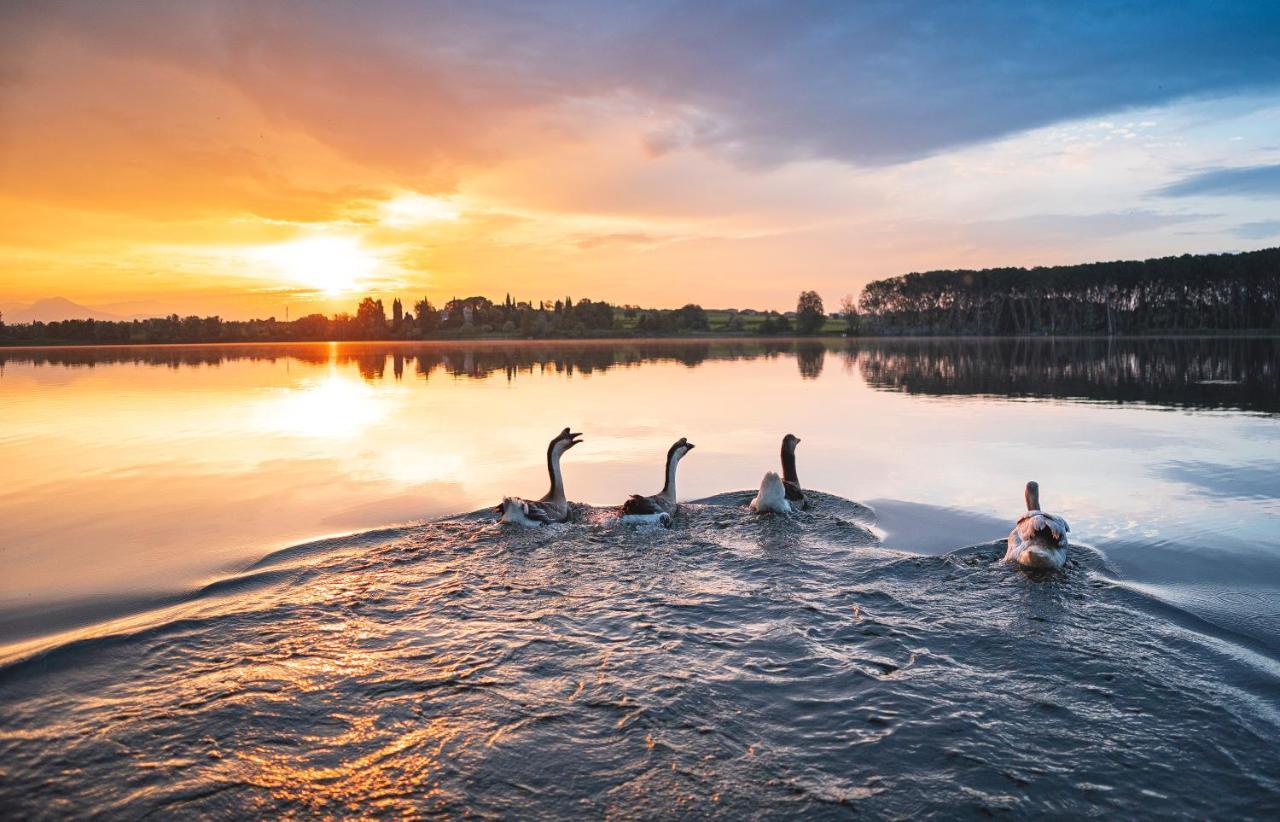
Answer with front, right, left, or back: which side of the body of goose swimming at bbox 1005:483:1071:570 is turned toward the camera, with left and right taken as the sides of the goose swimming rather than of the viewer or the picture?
back

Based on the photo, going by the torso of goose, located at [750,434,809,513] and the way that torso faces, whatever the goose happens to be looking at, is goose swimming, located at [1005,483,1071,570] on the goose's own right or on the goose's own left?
on the goose's own right

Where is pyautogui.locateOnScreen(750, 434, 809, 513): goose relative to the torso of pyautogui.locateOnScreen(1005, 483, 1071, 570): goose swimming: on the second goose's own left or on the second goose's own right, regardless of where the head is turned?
on the second goose's own left

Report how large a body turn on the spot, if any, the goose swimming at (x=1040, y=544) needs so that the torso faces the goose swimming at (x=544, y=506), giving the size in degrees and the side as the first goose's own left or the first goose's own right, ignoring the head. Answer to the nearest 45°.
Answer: approximately 90° to the first goose's own left

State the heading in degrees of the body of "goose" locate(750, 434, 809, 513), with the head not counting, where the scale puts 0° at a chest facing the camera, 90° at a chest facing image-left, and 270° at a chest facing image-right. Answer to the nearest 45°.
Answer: approximately 225°

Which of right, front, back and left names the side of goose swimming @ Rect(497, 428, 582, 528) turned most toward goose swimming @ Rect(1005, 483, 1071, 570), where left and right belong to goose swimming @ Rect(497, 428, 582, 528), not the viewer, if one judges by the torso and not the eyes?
right

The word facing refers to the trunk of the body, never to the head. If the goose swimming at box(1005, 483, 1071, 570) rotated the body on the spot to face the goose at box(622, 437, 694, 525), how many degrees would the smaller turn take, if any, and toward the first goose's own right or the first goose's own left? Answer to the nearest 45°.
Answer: approximately 90° to the first goose's own left

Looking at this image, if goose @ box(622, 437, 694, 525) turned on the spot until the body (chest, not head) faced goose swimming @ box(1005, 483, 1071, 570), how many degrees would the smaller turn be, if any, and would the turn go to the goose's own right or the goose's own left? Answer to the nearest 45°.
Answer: approximately 45° to the goose's own right
